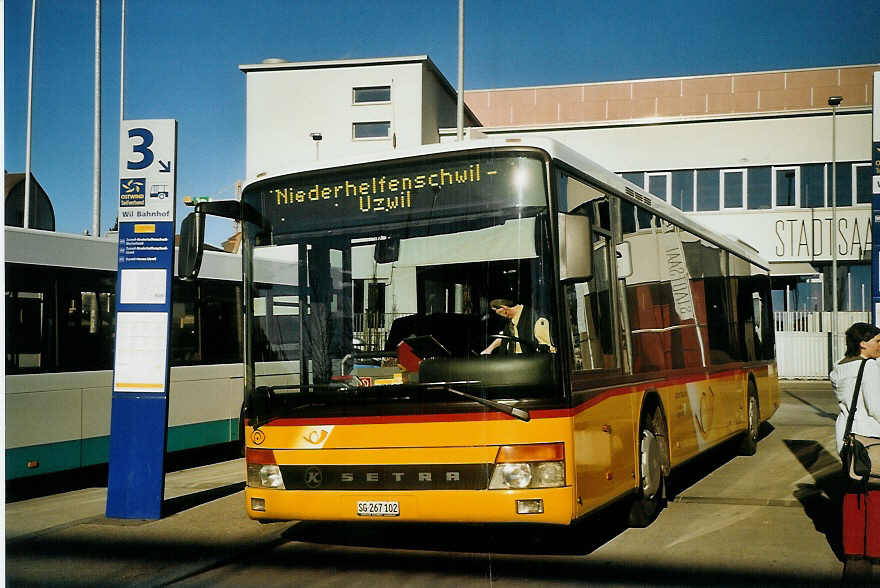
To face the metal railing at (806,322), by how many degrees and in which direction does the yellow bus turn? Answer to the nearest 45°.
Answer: approximately 180°

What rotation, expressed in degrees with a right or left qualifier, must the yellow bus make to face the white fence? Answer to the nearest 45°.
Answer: approximately 180°

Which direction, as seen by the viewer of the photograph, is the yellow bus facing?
facing the viewer and to the left of the viewer

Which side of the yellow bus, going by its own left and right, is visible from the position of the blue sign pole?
right
